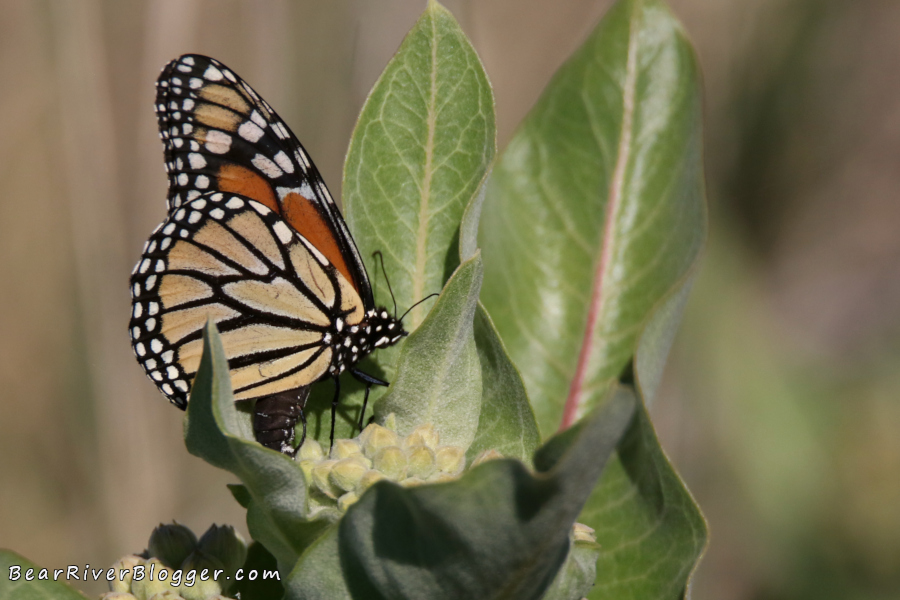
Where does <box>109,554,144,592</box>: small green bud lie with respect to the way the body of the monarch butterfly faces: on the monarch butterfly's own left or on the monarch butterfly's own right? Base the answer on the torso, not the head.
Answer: on the monarch butterfly's own right

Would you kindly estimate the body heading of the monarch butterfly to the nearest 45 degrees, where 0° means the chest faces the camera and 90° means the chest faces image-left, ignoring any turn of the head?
approximately 270°
